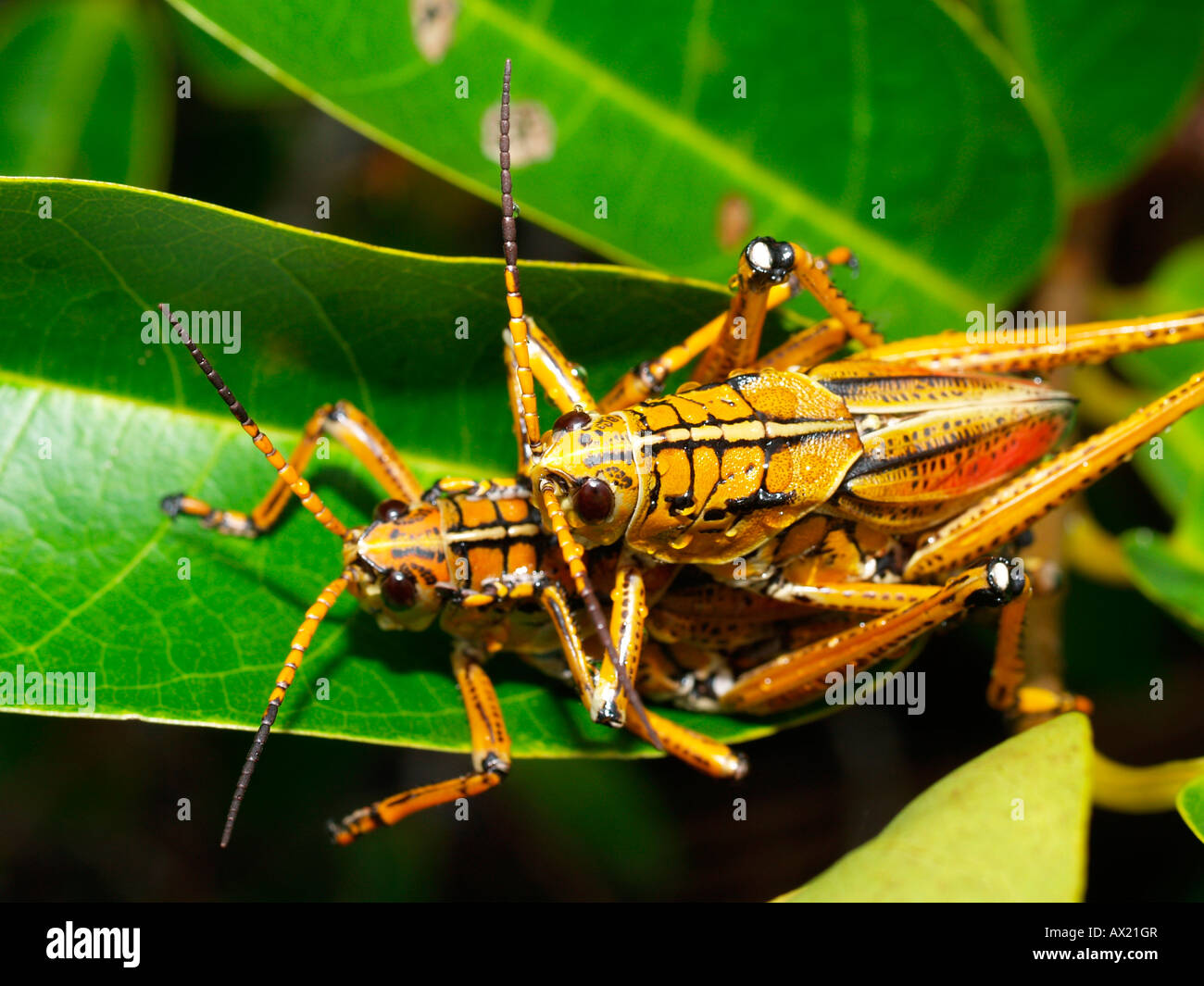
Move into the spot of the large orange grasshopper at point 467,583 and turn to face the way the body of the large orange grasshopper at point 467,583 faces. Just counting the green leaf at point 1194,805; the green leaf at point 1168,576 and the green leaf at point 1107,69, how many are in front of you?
0

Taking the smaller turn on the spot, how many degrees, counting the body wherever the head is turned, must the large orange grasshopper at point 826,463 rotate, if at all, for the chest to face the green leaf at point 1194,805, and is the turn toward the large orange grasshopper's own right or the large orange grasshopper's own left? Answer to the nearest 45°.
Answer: approximately 135° to the large orange grasshopper's own left

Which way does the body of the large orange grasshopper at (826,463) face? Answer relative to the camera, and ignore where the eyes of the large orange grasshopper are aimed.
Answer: to the viewer's left

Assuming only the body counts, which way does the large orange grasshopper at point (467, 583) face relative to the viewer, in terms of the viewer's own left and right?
facing to the left of the viewer
